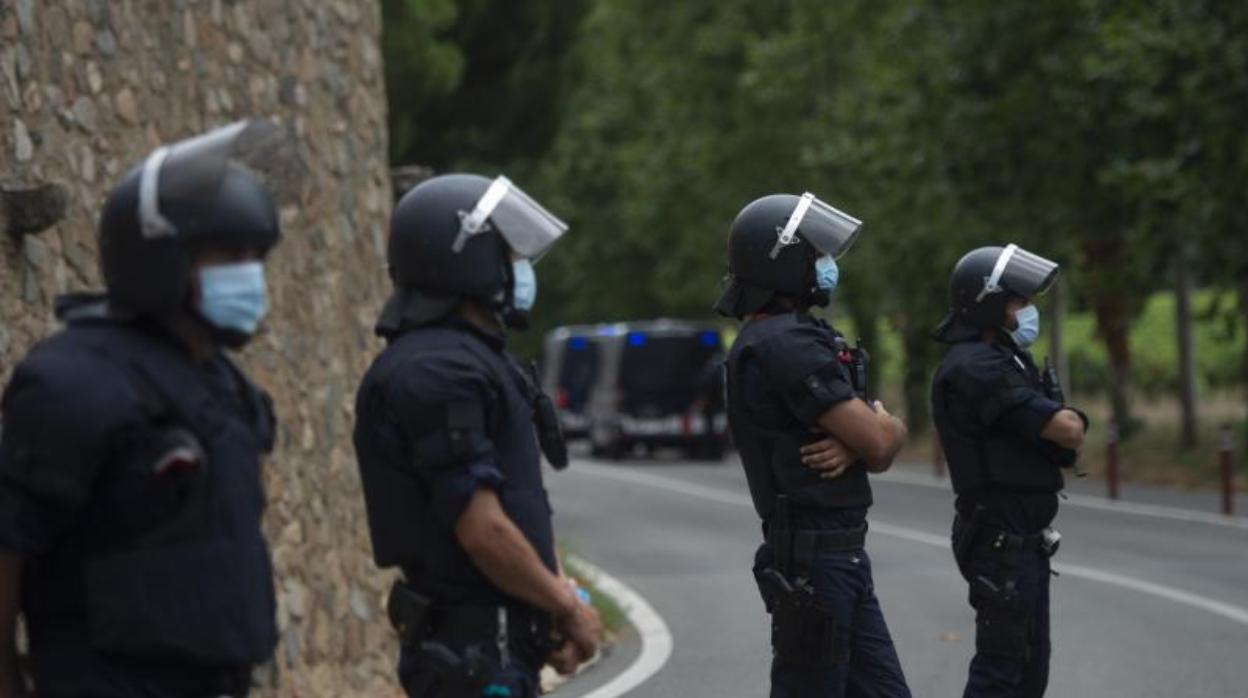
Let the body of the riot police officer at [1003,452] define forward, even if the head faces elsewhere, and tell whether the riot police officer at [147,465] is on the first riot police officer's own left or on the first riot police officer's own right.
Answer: on the first riot police officer's own right

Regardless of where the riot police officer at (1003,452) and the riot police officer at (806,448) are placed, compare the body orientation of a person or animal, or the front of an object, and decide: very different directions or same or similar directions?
same or similar directions

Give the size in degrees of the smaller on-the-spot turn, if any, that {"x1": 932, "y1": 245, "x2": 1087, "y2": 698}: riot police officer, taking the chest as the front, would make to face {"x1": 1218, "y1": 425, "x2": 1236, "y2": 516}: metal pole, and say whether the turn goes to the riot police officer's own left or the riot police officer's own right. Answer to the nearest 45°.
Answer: approximately 90° to the riot police officer's own left

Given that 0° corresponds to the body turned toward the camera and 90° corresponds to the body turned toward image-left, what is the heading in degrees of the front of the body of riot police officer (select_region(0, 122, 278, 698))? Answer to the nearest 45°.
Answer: approximately 315°

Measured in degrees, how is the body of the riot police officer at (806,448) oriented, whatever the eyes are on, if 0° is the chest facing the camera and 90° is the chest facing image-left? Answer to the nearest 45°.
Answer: approximately 270°

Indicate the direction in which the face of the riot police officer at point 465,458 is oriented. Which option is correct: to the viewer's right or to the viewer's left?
to the viewer's right

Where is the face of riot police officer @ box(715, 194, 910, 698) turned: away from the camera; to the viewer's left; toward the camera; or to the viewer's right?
to the viewer's right

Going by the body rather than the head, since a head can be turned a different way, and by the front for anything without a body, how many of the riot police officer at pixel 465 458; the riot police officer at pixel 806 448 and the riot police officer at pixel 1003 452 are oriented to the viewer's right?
3

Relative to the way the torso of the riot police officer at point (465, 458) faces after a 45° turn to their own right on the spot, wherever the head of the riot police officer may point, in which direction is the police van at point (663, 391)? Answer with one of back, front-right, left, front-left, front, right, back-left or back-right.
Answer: back-left

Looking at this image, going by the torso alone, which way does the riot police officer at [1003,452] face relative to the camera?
to the viewer's right

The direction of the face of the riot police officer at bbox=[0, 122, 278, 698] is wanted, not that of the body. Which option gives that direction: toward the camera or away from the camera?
toward the camera

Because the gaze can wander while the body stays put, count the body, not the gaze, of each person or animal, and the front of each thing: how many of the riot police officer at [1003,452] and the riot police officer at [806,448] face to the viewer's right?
2

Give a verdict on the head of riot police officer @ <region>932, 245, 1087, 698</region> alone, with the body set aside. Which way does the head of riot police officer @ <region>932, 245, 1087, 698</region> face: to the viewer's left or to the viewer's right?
to the viewer's right

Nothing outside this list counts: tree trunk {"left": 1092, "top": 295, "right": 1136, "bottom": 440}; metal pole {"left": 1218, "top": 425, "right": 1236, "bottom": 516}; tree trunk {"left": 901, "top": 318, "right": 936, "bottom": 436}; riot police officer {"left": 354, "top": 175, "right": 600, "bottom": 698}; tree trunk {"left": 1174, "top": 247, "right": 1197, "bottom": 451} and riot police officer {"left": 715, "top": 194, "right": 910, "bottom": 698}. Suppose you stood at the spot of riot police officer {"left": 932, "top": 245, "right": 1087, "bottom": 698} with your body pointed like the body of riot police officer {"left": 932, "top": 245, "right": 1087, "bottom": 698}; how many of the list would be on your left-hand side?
4

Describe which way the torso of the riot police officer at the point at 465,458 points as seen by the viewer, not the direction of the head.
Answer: to the viewer's right
